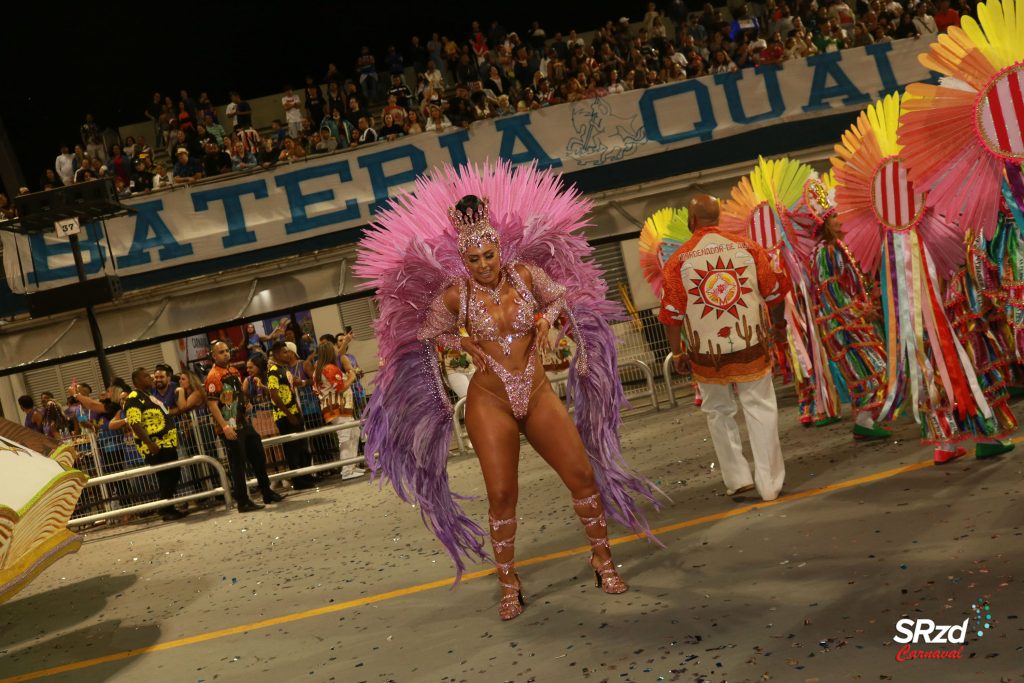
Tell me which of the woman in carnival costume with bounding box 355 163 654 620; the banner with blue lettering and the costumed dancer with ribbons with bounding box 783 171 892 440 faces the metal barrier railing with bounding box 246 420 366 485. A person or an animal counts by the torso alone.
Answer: the banner with blue lettering

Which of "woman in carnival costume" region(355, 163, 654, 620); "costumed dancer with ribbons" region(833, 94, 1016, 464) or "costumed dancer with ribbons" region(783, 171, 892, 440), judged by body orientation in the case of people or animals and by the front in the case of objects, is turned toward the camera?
the woman in carnival costume

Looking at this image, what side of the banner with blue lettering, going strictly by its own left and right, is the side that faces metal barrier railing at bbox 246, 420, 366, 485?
front

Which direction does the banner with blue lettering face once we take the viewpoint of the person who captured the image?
facing the viewer

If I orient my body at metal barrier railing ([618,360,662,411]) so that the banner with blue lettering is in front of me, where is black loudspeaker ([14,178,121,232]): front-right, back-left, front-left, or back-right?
front-left

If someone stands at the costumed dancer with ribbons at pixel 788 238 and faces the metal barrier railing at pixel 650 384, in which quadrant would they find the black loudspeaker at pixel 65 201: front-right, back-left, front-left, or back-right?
front-left
